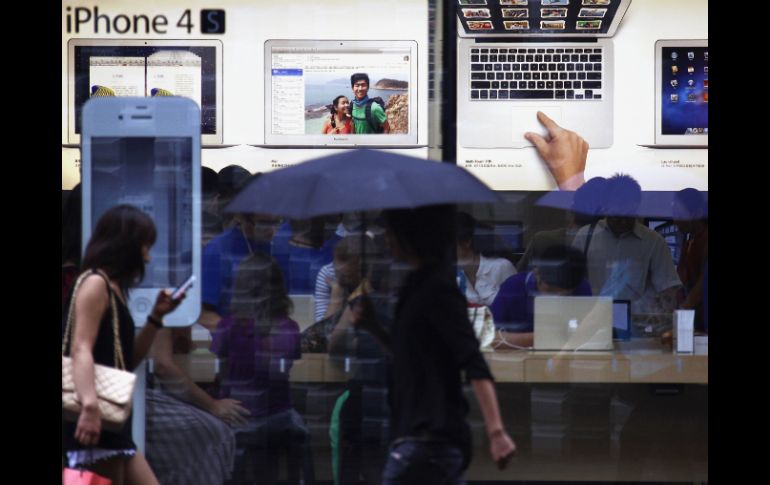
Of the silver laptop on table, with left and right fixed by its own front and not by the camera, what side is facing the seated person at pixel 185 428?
left

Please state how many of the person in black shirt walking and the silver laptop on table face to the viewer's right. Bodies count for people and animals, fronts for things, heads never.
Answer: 0

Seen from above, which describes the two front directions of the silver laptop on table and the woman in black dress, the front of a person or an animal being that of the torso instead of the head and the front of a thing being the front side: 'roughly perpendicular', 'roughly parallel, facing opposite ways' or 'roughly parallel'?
roughly perpendicular

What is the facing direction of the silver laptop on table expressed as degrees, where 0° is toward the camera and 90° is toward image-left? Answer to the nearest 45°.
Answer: approximately 180°
